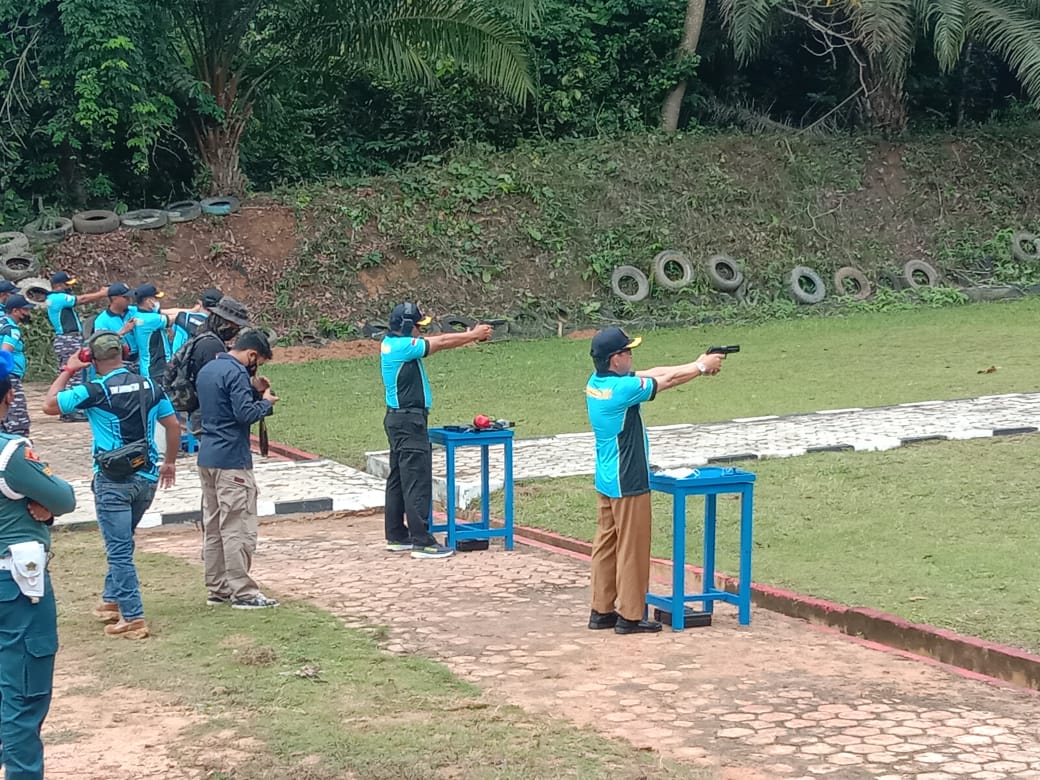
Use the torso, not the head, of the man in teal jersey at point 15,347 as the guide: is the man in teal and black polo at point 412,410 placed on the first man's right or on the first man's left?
on the first man's right

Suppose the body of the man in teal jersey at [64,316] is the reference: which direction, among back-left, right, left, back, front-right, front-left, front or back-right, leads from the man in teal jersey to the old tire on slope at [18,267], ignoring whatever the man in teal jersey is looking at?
left

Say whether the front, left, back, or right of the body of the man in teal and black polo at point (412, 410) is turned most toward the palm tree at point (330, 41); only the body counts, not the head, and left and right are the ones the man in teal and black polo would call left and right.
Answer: left

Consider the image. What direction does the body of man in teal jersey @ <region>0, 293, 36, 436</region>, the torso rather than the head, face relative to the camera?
to the viewer's right

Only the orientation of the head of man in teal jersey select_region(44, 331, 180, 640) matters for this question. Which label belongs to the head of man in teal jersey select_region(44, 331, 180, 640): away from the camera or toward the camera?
away from the camera

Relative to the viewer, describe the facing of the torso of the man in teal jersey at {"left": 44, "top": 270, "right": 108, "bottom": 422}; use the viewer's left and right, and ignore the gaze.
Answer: facing to the right of the viewer

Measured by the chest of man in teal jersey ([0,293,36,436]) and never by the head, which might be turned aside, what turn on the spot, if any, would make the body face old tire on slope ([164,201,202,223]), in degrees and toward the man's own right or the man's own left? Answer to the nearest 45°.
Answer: approximately 90° to the man's own left

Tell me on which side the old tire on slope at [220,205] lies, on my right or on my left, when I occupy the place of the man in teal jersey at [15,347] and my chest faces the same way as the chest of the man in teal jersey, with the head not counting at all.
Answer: on my left

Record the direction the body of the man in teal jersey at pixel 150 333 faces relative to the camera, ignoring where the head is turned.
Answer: to the viewer's right

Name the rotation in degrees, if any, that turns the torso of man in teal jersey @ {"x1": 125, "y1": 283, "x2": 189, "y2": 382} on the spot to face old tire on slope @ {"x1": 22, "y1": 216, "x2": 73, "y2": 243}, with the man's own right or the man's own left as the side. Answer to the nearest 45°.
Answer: approximately 90° to the man's own left

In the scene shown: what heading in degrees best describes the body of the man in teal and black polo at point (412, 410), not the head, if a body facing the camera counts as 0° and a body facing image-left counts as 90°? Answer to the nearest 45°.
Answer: approximately 270°

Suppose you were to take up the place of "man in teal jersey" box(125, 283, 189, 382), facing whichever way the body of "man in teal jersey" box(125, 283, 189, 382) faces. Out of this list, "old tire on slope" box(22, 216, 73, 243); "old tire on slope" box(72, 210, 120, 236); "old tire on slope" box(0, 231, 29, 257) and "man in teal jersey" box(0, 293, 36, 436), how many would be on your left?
3

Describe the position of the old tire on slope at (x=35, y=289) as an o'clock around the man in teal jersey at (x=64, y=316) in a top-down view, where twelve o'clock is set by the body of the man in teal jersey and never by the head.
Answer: The old tire on slope is roughly at 9 o'clock from the man in teal jersey.

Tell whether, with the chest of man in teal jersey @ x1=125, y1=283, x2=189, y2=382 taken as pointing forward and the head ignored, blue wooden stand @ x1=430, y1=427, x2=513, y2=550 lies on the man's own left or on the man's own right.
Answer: on the man's own right
